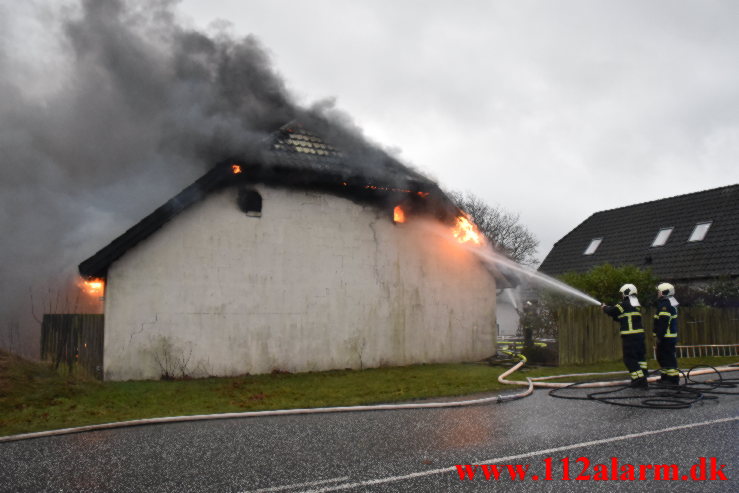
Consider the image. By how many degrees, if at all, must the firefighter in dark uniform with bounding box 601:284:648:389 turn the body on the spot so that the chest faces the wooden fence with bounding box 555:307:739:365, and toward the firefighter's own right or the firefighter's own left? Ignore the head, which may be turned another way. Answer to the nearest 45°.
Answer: approximately 45° to the firefighter's own right

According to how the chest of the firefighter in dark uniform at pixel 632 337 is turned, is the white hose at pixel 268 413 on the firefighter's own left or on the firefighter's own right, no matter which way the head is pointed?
on the firefighter's own left

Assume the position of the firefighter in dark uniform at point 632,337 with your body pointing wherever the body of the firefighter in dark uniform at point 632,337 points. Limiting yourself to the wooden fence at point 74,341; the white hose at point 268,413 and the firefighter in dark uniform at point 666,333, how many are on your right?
1

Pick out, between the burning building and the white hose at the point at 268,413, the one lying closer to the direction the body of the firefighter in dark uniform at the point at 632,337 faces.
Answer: the burning building

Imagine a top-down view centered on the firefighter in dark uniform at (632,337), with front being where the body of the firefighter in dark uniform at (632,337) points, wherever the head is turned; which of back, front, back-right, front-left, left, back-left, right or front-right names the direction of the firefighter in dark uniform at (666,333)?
right

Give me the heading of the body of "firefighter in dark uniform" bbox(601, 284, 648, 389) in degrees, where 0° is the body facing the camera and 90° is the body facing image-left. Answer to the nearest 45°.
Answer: approximately 135°

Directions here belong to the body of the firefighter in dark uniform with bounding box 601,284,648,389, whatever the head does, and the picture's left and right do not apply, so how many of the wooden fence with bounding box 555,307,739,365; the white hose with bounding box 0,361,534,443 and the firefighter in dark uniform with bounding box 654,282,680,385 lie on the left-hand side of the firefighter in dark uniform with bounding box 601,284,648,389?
1

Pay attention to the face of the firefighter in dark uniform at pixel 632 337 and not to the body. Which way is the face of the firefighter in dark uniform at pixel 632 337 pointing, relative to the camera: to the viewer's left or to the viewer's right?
to the viewer's left

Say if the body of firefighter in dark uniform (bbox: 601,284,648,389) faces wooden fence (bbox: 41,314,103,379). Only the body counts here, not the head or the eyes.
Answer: no

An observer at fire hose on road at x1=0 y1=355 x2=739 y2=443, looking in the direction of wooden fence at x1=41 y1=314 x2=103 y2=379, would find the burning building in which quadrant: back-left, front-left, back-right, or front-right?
front-right

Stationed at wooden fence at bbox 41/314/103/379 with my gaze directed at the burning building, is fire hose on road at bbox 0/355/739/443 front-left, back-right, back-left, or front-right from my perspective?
front-right

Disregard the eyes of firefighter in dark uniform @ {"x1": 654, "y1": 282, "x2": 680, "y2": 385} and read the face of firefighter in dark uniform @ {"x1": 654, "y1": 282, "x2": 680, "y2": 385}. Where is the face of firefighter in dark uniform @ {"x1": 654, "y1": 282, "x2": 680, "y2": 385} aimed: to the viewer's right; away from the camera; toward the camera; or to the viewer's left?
to the viewer's left

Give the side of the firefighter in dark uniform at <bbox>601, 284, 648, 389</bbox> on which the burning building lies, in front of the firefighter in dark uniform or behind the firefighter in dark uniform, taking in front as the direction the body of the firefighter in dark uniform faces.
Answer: in front
